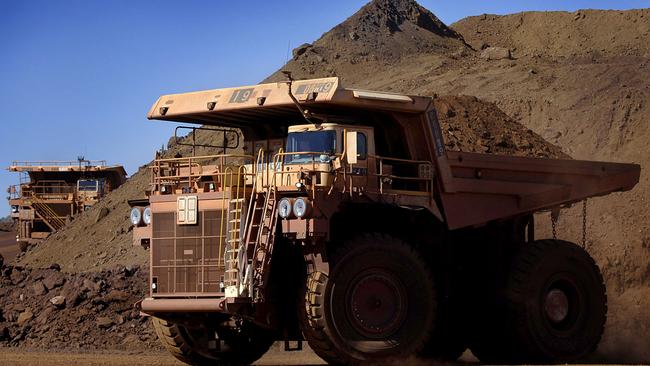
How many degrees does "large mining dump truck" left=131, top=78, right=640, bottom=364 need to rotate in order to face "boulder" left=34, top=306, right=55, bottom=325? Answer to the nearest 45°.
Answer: approximately 90° to its right

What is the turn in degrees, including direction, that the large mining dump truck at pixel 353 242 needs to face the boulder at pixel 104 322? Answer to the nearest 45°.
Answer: approximately 90° to its right

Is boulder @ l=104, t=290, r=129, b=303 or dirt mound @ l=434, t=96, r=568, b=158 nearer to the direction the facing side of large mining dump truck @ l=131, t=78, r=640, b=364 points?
the boulder

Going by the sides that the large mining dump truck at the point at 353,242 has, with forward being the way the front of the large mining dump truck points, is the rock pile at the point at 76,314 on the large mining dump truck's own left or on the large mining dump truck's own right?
on the large mining dump truck's own right

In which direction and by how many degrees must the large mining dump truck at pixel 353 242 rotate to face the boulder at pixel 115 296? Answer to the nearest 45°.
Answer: approximately 90° to its right

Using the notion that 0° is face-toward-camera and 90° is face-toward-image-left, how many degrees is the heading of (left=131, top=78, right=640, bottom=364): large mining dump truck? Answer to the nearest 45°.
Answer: approximately 45°

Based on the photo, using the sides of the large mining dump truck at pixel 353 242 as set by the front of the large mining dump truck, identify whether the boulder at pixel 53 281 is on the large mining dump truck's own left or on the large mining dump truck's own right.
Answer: on the large mining dump truck's own right

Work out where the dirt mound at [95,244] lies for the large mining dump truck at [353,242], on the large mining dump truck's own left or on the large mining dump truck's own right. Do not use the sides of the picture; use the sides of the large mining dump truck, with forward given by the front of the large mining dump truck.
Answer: on the large mining dump truck's own right
